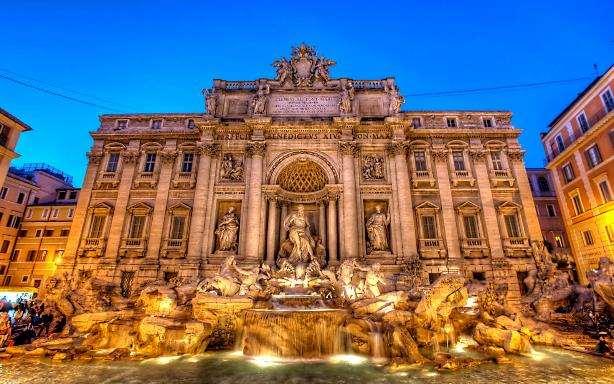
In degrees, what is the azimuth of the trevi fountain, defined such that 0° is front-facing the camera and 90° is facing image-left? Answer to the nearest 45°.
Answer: approximately 0°
